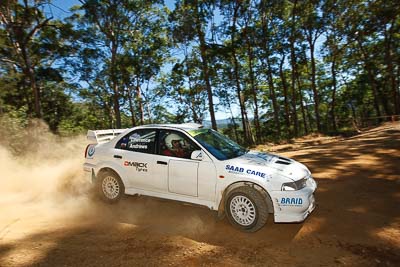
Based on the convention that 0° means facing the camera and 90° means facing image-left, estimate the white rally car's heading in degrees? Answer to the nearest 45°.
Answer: approximately 315°
